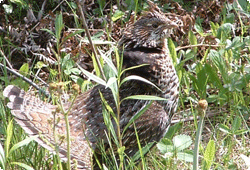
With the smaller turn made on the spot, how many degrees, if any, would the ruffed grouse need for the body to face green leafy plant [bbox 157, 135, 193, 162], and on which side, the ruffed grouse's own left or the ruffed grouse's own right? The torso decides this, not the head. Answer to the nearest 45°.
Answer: approximately 45° to the ruffed grouse's own right

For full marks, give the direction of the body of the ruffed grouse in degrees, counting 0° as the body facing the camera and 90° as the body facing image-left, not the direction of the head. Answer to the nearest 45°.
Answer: approximately 270°
